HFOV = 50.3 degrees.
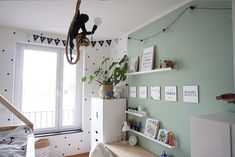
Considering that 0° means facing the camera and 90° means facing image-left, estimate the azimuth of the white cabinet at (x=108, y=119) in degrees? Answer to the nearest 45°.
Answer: approximately 45°

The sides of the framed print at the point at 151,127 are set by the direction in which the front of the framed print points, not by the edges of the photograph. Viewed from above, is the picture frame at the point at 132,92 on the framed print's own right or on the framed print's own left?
on the framed print's own right

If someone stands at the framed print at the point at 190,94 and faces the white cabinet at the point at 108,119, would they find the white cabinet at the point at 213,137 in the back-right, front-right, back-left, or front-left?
back-left

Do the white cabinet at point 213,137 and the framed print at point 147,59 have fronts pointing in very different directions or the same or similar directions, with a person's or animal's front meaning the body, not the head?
same or similar directions

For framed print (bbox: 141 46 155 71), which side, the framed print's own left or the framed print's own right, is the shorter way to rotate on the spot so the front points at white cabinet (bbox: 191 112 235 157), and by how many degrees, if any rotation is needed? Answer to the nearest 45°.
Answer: approximately 45° to the framed print's own left

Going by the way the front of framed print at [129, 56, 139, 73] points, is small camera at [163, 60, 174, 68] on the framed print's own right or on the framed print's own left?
on the framed print's own left

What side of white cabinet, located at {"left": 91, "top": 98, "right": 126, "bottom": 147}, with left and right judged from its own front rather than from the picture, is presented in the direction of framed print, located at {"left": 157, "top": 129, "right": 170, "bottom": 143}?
left

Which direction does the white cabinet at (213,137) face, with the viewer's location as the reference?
facing the viewer and to the left of the viewer

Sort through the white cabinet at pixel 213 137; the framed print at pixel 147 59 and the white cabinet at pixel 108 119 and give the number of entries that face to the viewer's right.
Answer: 0
